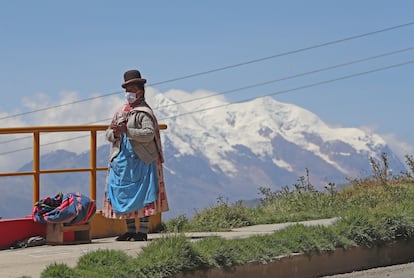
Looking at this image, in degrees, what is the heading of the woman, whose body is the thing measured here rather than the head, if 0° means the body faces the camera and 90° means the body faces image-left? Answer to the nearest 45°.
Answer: approximately 45°
